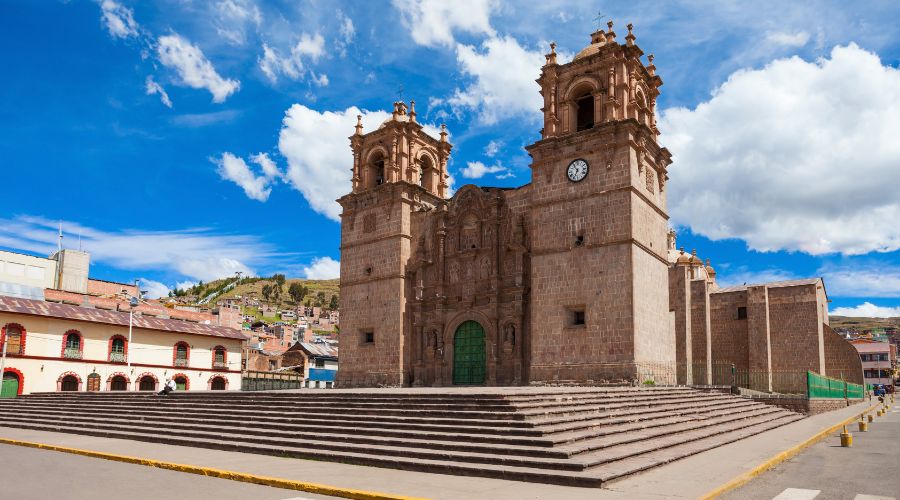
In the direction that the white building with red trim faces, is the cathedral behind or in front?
in front

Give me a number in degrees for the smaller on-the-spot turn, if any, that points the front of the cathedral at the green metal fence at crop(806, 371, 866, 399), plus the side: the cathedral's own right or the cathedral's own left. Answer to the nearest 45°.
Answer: approximately 135° to the cathedral's own left

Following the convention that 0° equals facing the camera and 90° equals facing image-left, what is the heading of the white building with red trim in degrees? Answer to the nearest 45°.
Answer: approximately 315°

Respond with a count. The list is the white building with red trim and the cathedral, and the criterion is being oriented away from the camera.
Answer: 0

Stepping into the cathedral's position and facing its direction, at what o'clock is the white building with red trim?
The white building with red trim is roughly at 2 o'clock from the cathedral.

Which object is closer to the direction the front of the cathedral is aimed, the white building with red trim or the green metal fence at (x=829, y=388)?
the white building with red trim
